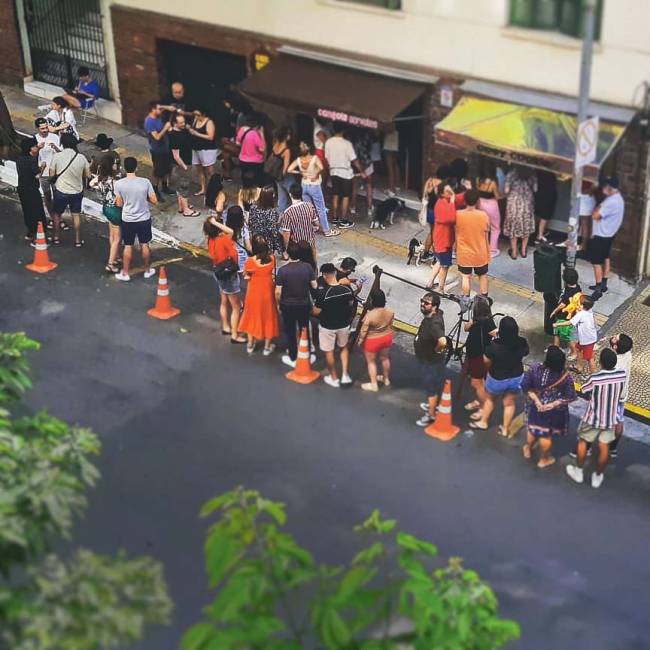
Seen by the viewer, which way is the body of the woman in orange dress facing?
away from the camera

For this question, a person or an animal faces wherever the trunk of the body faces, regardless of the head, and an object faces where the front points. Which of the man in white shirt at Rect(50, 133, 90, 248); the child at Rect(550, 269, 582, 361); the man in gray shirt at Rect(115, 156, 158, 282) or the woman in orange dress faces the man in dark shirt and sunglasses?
the child

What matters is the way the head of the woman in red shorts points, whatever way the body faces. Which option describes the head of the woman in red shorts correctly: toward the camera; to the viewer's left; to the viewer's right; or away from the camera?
away from the camera

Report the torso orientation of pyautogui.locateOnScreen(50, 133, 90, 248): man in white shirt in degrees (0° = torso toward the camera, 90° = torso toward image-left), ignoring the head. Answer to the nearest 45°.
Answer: approximately 180°

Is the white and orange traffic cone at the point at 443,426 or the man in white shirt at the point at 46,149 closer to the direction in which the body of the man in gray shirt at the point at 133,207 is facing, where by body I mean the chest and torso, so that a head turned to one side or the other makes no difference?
the man in white shirt

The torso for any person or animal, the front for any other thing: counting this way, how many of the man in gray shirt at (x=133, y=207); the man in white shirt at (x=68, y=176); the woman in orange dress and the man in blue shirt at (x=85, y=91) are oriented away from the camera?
3

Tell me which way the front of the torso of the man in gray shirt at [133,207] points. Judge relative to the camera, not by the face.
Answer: away from the camera

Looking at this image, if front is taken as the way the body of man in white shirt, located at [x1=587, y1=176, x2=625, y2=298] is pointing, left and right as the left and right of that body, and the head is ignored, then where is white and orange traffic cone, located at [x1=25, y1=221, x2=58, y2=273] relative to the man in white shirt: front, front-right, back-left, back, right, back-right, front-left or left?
front

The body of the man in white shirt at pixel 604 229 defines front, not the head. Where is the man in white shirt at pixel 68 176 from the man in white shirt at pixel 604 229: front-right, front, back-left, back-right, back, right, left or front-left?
front

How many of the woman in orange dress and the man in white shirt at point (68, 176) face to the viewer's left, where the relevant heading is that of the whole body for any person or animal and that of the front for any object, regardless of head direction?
0

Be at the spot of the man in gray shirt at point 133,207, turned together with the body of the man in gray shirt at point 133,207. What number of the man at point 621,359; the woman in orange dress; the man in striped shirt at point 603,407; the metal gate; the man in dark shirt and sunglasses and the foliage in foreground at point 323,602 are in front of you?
1

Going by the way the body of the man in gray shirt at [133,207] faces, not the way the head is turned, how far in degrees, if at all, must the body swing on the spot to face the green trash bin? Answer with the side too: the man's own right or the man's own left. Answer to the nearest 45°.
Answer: approximately 135° to the man's own right

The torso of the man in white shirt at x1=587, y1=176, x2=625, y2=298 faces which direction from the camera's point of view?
to the viewer's left

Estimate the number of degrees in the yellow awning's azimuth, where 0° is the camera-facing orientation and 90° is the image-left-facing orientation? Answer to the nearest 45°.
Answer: approximately 45°

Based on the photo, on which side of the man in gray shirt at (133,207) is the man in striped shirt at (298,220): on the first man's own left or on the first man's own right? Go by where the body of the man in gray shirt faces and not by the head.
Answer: on the first man's own right

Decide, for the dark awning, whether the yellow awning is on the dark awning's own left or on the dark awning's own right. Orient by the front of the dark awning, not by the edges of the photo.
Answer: on the dark awning's own left
